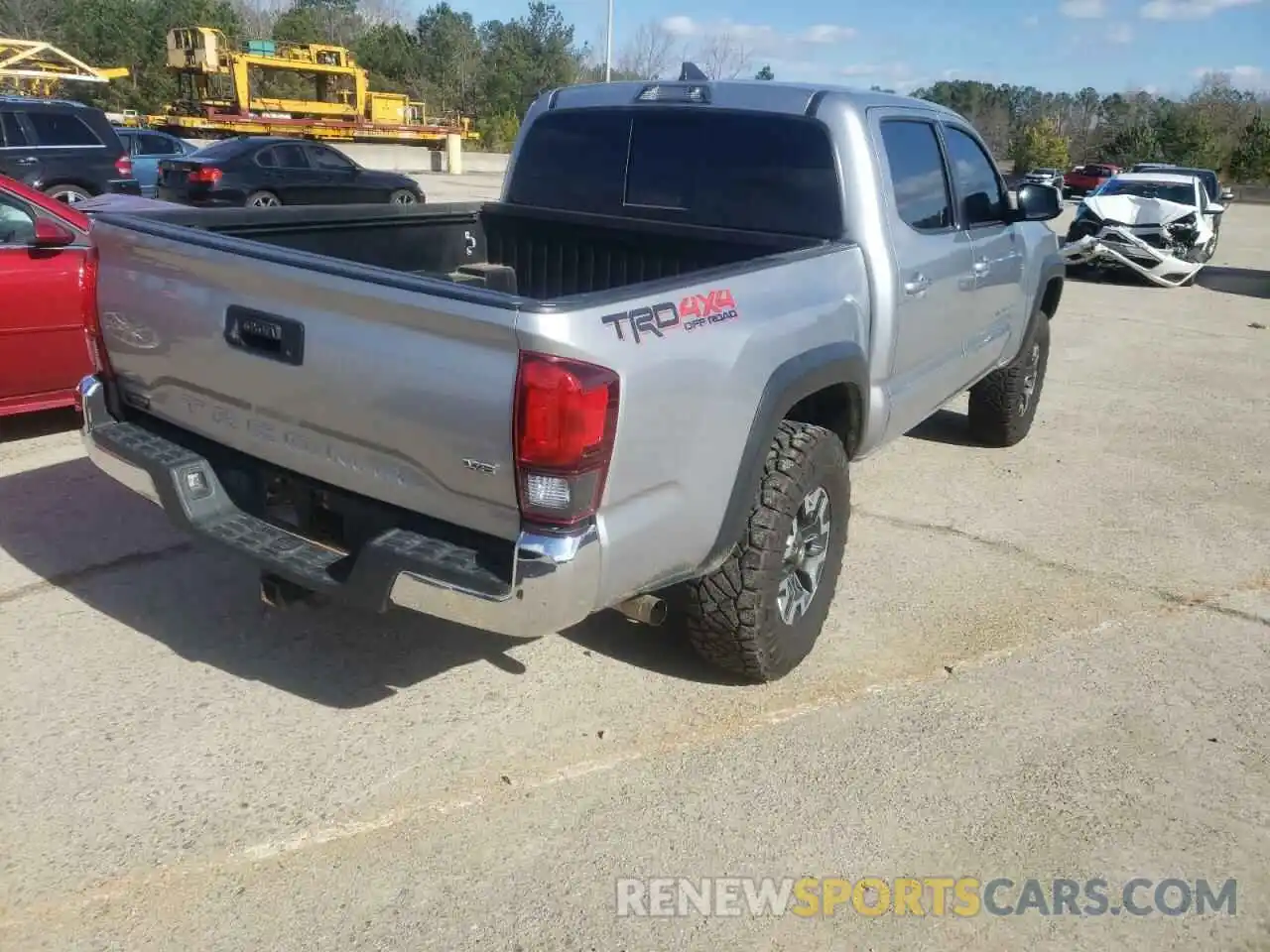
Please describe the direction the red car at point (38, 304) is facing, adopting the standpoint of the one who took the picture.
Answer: facing to the right of the viewer

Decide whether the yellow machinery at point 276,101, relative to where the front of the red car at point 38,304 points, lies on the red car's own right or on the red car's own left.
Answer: on the red car's own left

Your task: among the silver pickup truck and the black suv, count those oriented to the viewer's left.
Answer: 1

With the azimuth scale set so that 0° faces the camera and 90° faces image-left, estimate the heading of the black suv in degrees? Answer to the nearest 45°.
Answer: approximately 90°

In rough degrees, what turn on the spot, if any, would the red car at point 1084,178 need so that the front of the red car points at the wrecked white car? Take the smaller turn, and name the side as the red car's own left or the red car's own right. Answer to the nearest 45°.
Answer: approximately 45° to the red car's own left

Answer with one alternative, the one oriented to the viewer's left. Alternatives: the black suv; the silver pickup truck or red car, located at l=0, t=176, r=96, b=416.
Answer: the black suv

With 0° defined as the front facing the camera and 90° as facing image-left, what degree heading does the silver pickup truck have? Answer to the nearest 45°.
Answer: approximately 225°

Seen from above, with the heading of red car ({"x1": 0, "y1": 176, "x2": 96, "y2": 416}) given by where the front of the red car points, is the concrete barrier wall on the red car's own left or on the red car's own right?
on the red car's own left
